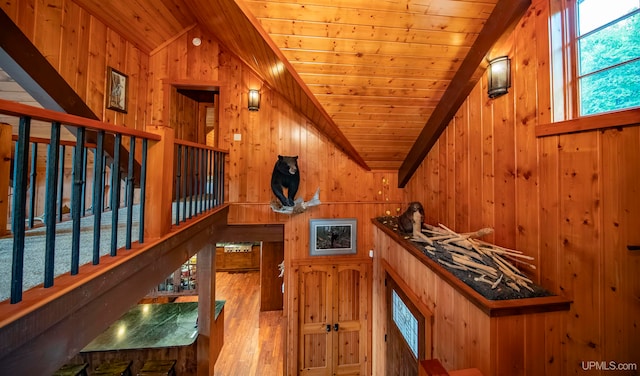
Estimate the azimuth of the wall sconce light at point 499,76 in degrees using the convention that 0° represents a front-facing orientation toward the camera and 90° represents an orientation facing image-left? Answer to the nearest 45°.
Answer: approximately 45°

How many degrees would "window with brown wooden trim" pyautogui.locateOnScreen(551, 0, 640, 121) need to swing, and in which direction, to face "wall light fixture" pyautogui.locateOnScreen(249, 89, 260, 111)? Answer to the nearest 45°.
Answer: approximately 45° to its right

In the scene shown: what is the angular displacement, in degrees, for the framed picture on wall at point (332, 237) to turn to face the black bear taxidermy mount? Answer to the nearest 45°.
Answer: approximately 45° to its right

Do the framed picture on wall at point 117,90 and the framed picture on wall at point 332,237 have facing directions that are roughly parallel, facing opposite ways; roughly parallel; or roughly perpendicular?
roughly perpendicular

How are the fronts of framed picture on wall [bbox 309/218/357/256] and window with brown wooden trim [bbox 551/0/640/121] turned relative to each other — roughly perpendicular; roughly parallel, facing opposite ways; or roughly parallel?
roughly perpendicular

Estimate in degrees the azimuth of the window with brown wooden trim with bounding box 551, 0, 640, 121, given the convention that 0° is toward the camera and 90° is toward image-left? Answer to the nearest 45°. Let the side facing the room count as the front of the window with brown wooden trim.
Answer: approximately 45°

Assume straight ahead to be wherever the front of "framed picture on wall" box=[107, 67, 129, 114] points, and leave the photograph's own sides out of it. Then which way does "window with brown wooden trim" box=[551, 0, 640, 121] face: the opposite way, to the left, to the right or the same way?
the opposite way

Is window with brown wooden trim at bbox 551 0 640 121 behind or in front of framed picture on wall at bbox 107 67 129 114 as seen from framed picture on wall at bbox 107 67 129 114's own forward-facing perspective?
in front

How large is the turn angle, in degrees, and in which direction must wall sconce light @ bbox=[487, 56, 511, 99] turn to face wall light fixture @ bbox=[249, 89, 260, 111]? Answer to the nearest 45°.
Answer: approximately 45° to its right
